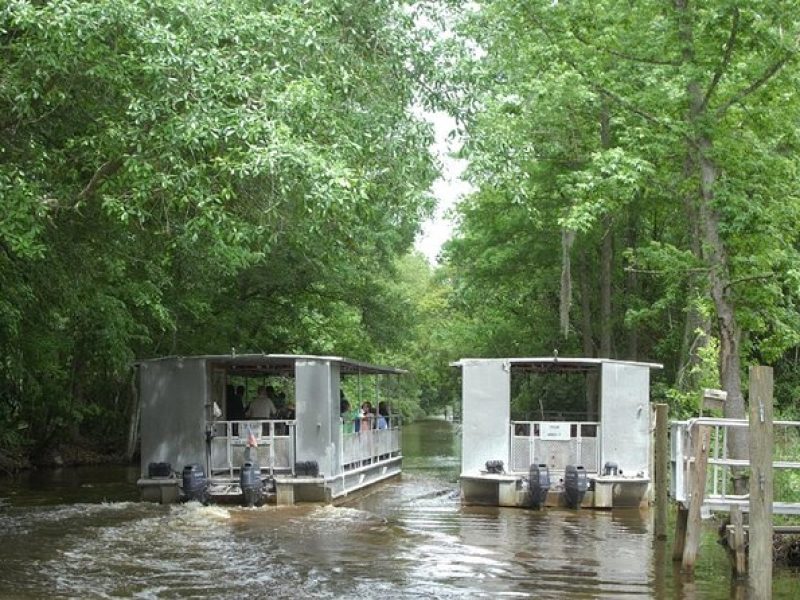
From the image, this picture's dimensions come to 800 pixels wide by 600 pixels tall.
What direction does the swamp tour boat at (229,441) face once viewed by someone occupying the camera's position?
facing away from the viewer and to the right of the viewer

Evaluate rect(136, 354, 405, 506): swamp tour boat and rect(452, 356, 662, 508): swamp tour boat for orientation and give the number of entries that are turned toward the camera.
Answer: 0

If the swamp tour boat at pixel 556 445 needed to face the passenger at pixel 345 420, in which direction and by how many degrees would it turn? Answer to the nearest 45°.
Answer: approximately 45° to its left

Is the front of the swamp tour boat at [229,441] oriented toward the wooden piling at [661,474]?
no

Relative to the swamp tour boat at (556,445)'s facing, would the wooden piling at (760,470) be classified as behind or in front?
behind

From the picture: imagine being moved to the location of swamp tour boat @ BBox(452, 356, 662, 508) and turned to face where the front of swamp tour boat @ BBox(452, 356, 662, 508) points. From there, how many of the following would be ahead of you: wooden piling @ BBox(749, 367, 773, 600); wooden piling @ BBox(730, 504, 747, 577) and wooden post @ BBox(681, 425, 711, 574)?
0

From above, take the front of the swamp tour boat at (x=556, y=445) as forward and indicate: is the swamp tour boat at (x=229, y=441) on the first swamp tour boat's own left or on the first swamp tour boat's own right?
on the first swamp tour boat's own left

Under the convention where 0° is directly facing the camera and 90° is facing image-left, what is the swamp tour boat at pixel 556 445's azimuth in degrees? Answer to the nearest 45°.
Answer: approximately 180°

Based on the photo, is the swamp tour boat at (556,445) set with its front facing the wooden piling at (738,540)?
no

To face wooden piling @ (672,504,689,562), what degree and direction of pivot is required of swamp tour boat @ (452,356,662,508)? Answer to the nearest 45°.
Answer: approximately 180°

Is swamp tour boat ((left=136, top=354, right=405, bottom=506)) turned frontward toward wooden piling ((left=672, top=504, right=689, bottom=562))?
no

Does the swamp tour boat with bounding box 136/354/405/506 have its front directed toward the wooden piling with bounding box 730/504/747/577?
no
